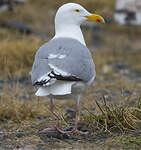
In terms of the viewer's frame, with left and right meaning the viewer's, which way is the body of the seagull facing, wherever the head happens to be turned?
facing away from the viewer and to the right of the viewer

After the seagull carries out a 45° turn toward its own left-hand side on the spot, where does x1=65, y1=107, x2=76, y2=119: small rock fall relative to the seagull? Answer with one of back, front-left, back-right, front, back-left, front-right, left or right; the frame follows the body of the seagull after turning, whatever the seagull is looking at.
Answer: front
